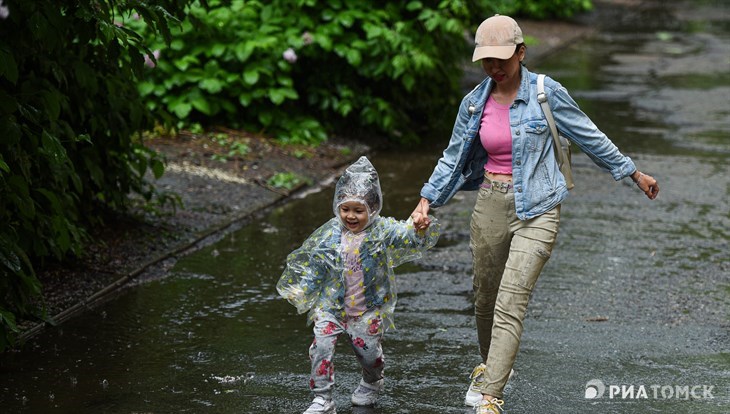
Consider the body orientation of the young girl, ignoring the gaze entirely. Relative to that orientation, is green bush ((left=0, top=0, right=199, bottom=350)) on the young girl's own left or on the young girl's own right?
on the young girl's own right

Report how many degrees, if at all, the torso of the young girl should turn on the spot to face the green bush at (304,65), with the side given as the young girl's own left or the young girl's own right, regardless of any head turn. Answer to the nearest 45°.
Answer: approximately 180°

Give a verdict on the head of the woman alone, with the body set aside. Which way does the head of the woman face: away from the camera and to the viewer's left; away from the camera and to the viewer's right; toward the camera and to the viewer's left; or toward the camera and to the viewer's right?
toward the camera and to the viewer's left

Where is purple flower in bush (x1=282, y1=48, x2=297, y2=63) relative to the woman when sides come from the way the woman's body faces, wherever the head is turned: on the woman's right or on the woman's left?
on the woman's right

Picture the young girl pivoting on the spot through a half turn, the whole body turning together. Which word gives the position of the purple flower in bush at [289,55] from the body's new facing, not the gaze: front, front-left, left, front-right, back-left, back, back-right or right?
front

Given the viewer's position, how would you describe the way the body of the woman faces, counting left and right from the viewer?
facing the viewer and to the left of the viewer

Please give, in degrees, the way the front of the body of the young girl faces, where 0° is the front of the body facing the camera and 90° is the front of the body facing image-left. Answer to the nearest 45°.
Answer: approximately 0°

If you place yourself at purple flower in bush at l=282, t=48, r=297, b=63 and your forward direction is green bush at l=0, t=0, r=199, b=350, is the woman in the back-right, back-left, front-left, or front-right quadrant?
front-left

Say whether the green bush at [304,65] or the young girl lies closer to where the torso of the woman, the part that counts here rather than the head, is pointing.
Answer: the young girl

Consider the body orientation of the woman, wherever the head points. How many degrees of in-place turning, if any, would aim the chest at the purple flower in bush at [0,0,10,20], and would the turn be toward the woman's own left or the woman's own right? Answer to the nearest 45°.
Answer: approximately 45° to the woman's own right

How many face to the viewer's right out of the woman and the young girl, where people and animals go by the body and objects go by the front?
0

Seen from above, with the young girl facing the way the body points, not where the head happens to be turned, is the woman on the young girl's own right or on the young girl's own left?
on the young girl's own left
